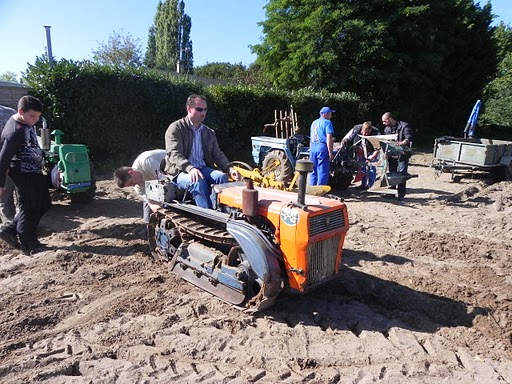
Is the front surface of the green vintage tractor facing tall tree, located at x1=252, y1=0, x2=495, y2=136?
no

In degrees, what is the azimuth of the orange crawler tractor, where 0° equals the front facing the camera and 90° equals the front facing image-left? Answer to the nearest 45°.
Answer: approximately 315°

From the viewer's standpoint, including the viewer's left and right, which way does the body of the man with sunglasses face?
facing the viewer and to the right of the viewer

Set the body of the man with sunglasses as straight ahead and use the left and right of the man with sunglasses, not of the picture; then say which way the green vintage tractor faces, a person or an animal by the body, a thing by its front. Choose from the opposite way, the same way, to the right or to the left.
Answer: the same way

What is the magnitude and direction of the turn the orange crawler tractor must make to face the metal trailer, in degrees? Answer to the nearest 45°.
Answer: approximately 90° to its left

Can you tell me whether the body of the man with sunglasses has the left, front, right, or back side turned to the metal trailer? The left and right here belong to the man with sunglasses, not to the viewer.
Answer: left

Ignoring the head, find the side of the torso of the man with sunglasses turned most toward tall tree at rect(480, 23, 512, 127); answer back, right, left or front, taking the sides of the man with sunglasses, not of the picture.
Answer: left

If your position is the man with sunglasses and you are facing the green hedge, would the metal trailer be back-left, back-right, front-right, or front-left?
front-right

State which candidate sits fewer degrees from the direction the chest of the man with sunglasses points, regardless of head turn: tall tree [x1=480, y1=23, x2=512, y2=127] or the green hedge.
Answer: the tall tree

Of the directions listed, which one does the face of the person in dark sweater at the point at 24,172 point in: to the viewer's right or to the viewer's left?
to the viewer's right

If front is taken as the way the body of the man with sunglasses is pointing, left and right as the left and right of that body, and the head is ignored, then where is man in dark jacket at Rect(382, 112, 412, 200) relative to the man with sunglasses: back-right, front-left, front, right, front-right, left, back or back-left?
left

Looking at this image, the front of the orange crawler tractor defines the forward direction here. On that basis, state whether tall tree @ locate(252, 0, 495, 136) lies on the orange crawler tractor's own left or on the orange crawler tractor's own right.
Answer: on the orange crawler tractor's own left
